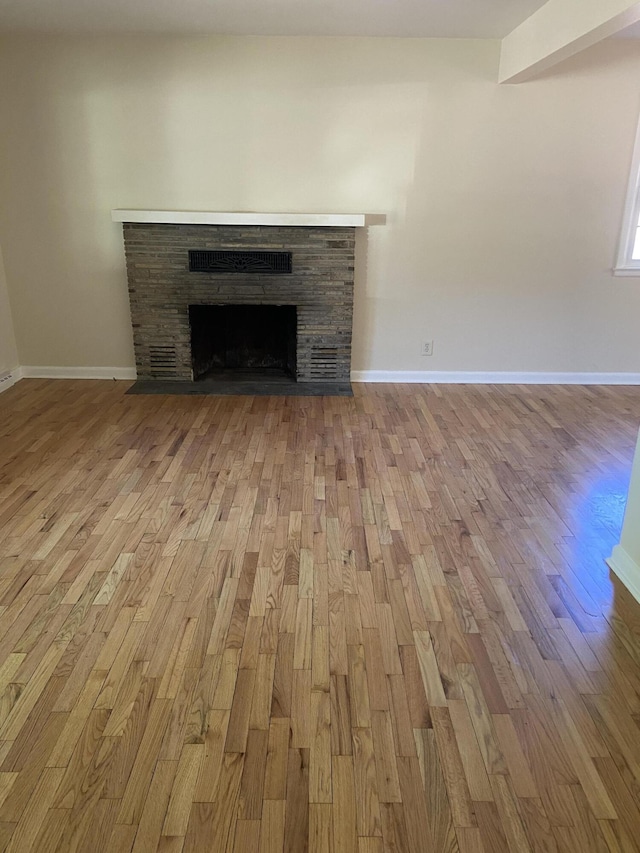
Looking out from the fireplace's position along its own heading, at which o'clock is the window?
The window is roughly at 9 o'clock from the fireplace.

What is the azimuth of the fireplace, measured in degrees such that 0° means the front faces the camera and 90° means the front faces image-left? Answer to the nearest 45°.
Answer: approximately 0°
